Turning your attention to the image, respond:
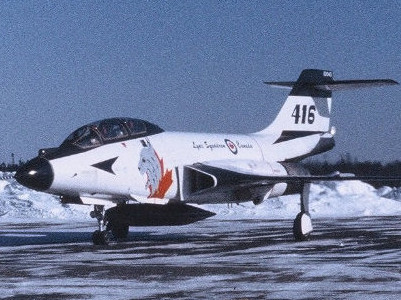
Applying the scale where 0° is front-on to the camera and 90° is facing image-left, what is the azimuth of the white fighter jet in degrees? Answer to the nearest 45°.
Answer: approximately 45°
